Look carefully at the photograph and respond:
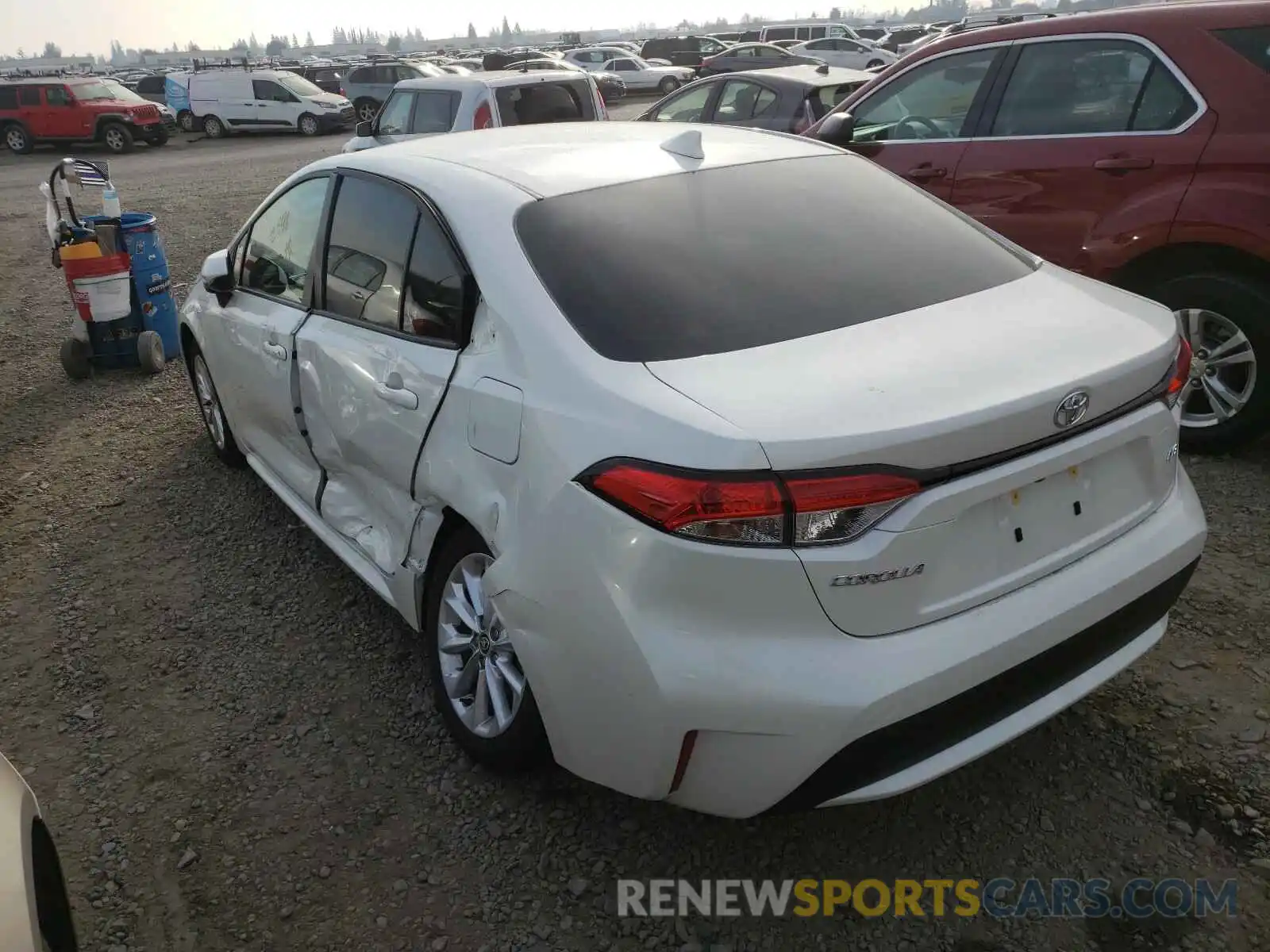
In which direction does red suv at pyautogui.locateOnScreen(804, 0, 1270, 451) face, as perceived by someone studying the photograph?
facing to the left of the viewer

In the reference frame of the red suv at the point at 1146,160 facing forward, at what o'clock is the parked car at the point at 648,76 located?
The parked car is roughly at 2 o'clock from the red suv.

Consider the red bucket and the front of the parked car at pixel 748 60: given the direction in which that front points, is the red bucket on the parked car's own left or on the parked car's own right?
on the parked car's own right

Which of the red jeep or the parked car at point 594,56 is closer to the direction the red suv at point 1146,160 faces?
the red jeep

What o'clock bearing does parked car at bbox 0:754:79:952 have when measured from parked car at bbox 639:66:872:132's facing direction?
parked car at bbox 0:754:79:952 is roughly at 8 o'clock from parked car at bbox 639:66:872:132.

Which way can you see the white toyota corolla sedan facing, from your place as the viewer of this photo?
facing away from the viewer and to the left of the viewer

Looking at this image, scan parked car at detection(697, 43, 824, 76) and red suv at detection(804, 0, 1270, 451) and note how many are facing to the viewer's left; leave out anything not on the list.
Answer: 1

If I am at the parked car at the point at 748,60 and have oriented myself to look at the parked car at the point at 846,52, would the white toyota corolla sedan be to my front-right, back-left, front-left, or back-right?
back-right

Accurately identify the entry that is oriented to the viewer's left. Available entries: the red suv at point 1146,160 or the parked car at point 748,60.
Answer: the red suv

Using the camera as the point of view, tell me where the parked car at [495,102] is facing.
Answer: facing away from the viewer and to the left of the viewer
